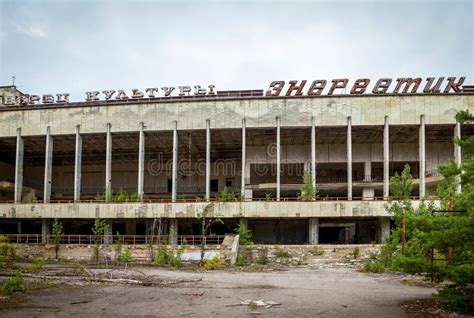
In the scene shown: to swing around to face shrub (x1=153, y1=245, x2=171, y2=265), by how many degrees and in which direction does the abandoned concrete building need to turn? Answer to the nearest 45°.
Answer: approximately 45° to its right

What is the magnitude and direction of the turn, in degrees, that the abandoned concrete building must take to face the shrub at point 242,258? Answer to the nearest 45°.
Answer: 0° — it already faces it

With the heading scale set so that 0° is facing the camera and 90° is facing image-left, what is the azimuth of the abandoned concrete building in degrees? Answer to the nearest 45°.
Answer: approximately 0°

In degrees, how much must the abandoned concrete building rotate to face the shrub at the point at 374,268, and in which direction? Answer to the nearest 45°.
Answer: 0° — it already faces it

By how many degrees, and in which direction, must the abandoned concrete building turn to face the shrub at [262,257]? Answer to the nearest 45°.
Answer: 0° — it already faces it
